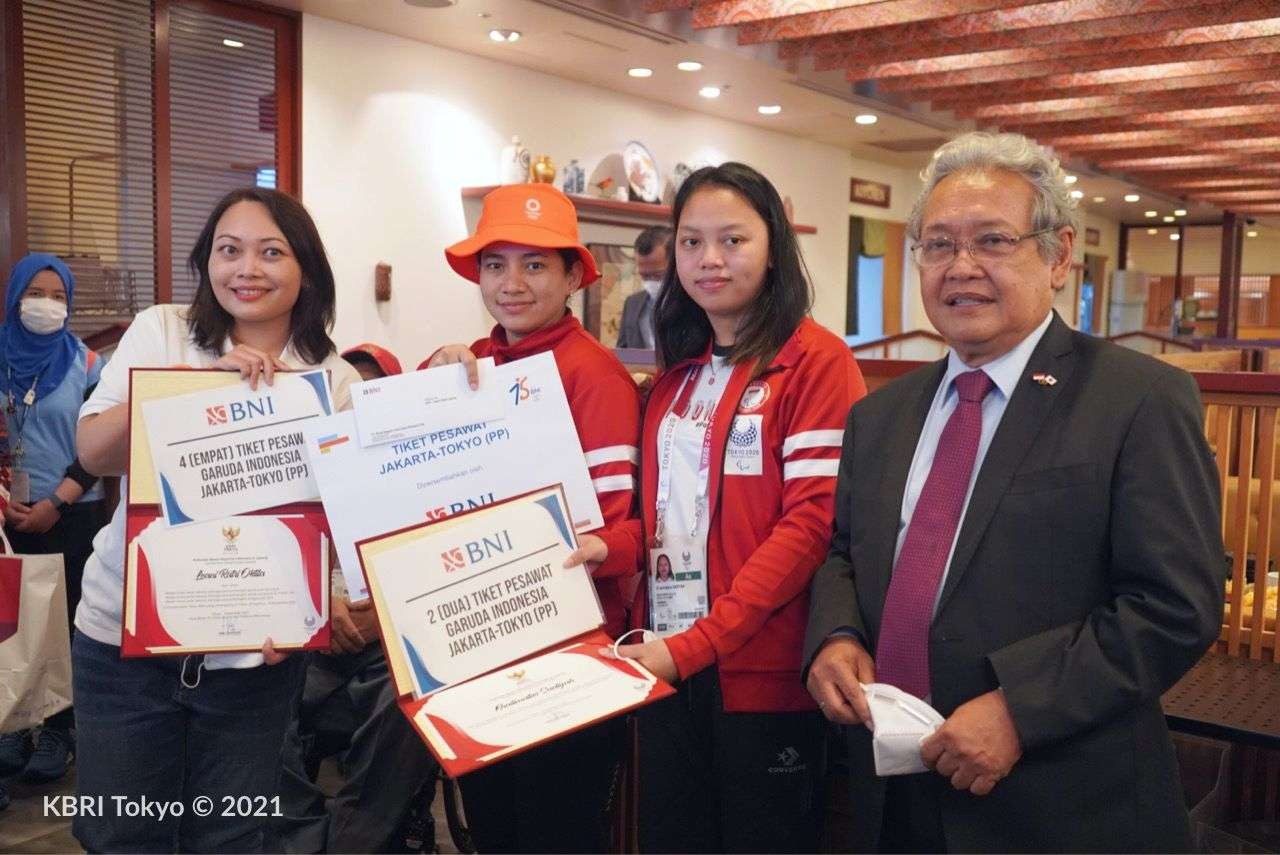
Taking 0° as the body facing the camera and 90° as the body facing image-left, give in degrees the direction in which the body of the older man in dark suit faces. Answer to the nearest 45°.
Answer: approximately 45°

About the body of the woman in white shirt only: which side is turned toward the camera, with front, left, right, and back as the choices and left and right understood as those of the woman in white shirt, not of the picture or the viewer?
front

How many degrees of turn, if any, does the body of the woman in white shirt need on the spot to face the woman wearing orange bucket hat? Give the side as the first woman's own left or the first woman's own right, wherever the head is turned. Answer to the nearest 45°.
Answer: approximately 90° to the first woman's own left

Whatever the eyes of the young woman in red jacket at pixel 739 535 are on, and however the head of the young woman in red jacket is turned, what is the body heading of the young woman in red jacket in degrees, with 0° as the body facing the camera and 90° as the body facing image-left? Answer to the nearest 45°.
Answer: approximately 45°

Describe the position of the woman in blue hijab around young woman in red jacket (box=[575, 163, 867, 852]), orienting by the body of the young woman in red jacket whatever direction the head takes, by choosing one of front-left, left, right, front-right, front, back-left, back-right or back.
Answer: right

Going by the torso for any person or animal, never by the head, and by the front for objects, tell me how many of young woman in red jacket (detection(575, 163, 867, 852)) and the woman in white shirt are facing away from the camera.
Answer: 0

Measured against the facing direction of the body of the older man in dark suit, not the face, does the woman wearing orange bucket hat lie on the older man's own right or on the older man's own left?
on the older man's own right

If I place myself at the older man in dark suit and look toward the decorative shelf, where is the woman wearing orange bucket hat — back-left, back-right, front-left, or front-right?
front-left

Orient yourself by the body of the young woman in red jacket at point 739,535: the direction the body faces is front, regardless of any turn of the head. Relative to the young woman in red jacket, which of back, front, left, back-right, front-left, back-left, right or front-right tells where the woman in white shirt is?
front-right

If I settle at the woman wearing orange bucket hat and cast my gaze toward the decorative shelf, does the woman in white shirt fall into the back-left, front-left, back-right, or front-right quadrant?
back-left
